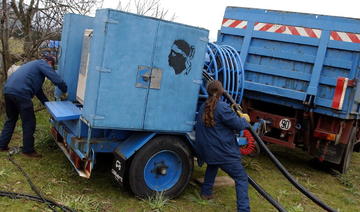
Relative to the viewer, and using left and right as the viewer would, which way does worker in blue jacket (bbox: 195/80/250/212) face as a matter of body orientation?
facing away from the viewer and to the right of the viewer

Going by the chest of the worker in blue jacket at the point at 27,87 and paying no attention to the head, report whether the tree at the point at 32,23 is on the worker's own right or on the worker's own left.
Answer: on the worker's own left

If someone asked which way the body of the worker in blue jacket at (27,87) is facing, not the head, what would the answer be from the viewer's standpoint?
to the viewer's right

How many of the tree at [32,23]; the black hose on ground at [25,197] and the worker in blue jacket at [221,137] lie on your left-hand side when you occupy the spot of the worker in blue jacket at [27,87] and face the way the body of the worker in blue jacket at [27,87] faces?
1

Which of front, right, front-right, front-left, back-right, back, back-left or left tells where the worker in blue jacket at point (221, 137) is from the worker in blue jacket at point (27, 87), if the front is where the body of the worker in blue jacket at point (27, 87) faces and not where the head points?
front-right

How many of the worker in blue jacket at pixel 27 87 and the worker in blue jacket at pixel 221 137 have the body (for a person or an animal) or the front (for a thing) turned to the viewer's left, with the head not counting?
0

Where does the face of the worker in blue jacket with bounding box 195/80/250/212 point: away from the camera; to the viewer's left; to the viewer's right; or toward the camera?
away from the camera

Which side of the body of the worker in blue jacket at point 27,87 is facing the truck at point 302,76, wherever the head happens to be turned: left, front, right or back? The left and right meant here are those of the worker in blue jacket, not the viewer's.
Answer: front
